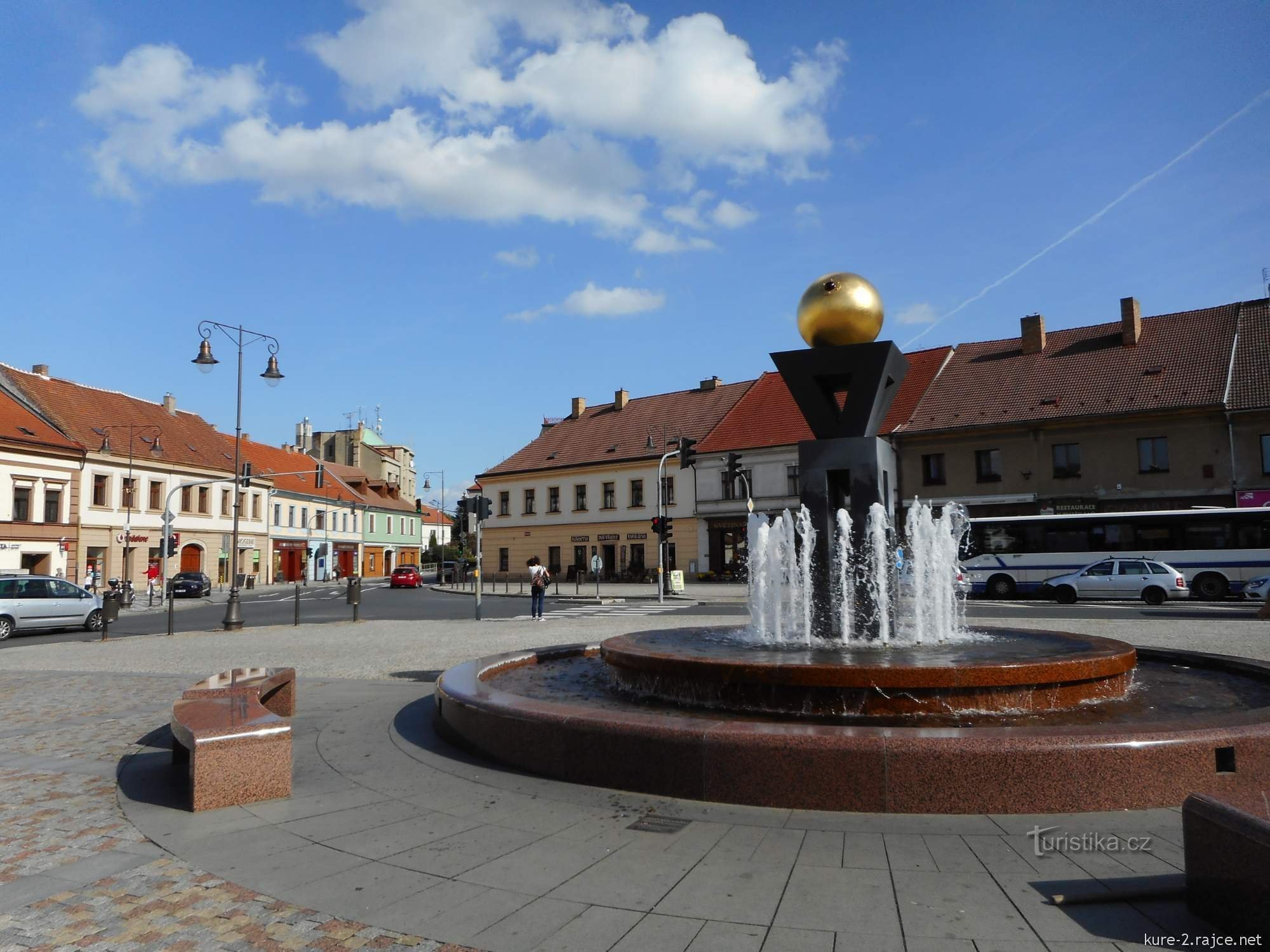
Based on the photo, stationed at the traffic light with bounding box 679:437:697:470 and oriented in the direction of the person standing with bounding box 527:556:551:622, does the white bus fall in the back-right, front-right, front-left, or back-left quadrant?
back-left

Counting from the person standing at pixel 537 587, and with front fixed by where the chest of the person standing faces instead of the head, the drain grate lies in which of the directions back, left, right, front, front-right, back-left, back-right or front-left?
back

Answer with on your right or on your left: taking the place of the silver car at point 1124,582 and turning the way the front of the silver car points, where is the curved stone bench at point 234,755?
on your left

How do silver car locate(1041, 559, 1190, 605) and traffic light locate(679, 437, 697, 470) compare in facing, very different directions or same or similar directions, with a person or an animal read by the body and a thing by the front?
very different directions

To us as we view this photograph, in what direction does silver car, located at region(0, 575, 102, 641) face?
facing to the right of the viewer

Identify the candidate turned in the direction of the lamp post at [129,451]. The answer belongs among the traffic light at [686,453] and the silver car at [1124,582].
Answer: the silver car

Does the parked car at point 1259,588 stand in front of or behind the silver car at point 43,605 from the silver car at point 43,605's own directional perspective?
in front

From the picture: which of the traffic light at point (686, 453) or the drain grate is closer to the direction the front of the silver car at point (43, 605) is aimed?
the traffic light

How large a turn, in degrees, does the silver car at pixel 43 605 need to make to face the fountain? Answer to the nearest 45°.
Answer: approximately 90° to its right
